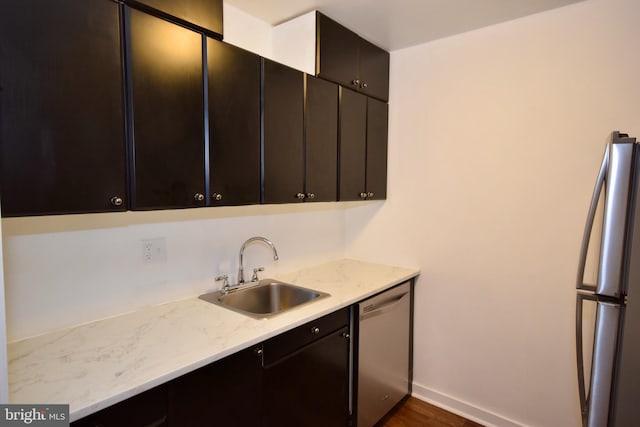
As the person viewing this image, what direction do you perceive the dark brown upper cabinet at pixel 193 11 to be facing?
facing the viewer and to the right of the viewer

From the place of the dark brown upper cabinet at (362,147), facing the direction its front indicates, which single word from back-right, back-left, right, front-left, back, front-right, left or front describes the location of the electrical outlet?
right

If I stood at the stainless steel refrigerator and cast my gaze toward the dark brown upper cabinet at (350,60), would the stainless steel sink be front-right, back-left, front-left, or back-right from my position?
front-left

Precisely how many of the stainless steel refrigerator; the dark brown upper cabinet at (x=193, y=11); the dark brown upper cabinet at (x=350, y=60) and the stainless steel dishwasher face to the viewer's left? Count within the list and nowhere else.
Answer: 1

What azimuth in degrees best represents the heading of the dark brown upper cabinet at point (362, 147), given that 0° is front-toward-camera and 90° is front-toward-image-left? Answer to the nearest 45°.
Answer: approximately 315°

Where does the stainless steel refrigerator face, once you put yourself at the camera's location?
facing to the left of the viewer

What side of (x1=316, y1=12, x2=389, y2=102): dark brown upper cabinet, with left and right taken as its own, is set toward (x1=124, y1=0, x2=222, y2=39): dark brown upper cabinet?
right

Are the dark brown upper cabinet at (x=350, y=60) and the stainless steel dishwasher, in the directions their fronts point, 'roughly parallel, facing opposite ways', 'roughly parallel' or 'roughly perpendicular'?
roughly parallel

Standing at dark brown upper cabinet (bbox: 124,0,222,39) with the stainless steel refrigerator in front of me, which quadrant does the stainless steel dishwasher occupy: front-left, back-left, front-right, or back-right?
front-left

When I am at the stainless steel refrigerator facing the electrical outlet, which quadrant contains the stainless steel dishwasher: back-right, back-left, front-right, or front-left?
front-right

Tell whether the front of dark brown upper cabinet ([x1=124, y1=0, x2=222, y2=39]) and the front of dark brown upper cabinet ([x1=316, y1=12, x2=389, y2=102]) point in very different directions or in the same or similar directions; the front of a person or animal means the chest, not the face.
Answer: same or similar directions
